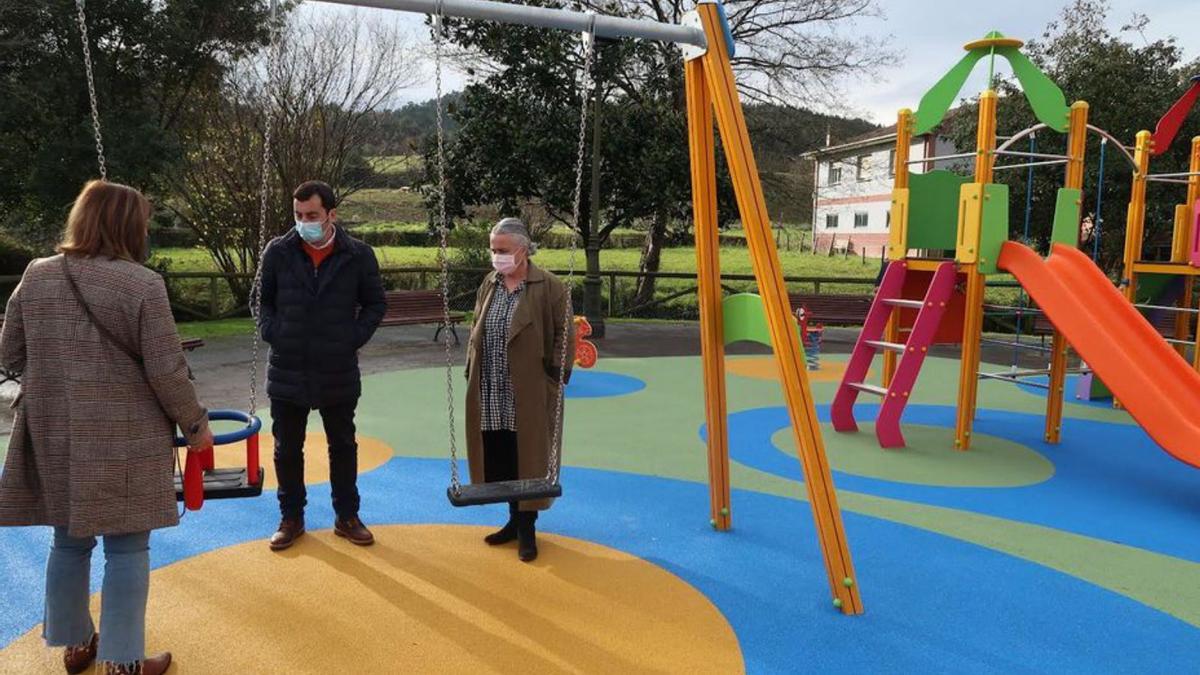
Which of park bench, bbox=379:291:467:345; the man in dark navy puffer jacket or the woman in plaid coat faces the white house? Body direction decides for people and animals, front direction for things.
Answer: the woman in plaid coat

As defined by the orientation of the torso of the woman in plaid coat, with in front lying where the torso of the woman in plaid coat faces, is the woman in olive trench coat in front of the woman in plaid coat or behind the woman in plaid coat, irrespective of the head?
in front

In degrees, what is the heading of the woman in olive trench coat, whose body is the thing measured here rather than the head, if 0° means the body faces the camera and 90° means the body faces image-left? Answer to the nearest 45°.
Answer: approximately 45°

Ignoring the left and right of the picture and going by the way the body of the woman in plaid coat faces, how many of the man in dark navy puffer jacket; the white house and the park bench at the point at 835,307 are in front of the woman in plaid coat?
3

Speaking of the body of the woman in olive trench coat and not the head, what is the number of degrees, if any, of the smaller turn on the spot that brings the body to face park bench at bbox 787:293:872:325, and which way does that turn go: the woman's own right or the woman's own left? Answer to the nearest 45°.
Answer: approximately 180°

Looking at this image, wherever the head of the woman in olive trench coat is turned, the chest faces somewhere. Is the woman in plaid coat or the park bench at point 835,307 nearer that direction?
the woman in plaid coat

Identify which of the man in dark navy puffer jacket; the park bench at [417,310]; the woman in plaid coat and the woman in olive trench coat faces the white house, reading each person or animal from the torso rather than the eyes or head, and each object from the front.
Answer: the woman in plaid coat

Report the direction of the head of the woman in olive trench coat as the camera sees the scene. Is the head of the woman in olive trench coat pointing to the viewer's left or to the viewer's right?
to the viewer's left

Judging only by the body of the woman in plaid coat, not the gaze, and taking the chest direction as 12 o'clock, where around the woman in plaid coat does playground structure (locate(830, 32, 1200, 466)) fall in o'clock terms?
The playground structure is roughly at 1 o'clock from the woman in plaid coat.

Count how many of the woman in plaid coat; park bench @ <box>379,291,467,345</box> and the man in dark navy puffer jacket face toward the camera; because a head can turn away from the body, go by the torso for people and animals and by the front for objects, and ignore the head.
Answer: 2

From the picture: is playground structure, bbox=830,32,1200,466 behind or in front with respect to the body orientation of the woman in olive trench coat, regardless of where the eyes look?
behind

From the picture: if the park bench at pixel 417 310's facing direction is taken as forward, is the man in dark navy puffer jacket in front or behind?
in front
